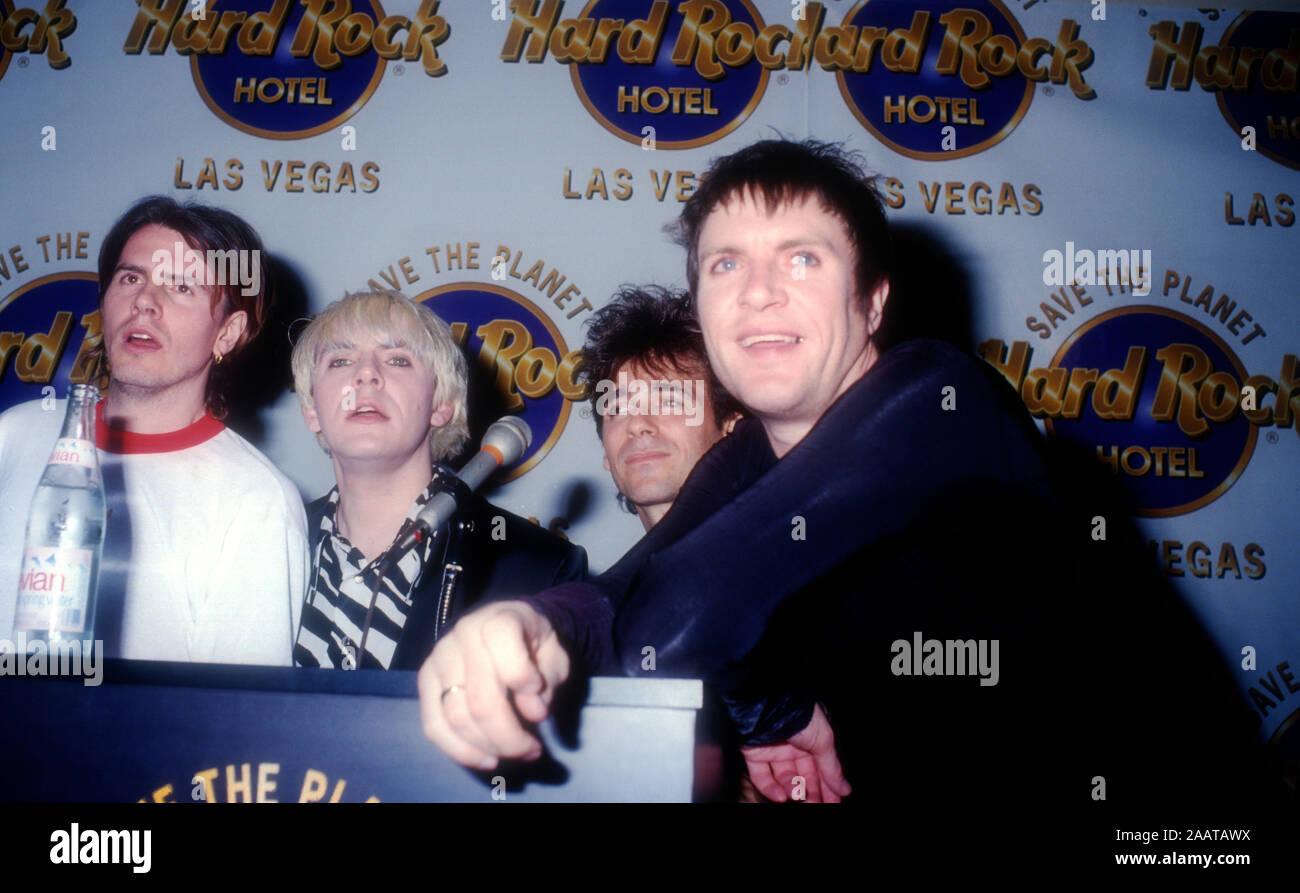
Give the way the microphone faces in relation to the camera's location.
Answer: facing away from the viewer and to the right of the viewer

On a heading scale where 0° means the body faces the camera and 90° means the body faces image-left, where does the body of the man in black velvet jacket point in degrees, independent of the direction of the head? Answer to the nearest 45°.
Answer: approximately 45°

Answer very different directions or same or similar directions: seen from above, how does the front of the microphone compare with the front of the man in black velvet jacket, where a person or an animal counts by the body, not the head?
very different directions

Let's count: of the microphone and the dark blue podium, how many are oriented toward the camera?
1

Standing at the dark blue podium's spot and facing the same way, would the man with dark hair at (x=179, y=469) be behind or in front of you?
behind

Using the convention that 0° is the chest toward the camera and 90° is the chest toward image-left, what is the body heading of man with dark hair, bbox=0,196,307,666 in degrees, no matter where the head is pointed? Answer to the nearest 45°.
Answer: approximately 45°
